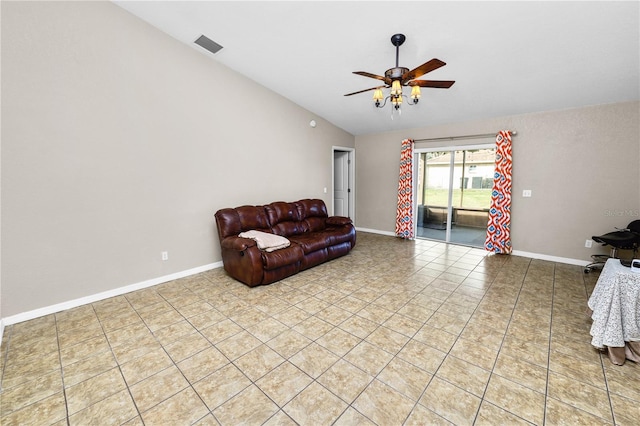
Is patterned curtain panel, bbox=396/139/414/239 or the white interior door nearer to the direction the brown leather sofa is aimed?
the patterned curtain panel

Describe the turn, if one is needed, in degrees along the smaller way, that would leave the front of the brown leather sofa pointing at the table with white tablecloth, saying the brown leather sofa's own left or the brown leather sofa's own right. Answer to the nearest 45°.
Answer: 0° — it already faces it

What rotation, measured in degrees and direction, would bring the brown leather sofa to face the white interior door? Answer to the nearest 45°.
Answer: approximately 90° to its left

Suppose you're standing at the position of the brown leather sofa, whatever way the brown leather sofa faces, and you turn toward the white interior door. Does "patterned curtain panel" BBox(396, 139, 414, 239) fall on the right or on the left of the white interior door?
right

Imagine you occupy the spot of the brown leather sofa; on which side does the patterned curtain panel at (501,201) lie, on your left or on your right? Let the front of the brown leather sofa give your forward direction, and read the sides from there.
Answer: on your left

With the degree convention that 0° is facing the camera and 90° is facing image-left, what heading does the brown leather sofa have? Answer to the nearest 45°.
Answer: approximately 315°

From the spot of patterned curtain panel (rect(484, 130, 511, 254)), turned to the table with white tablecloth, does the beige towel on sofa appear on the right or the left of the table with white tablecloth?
right

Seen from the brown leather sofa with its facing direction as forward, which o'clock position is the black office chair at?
The black office chair is roughly at 11 o'clock from the brown leather sofa.

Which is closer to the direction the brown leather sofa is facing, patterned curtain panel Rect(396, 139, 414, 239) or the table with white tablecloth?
the table with white tablecloth

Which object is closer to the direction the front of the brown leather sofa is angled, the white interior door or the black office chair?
the black office chair

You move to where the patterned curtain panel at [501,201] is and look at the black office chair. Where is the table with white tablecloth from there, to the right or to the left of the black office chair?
right
